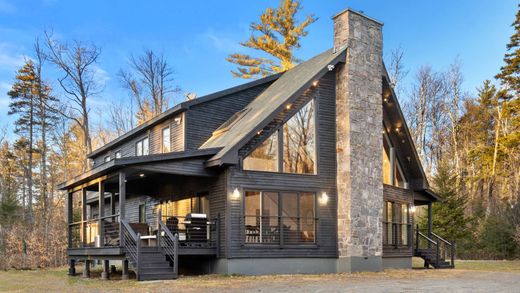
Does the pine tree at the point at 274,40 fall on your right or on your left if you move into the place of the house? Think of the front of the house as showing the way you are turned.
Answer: on your left

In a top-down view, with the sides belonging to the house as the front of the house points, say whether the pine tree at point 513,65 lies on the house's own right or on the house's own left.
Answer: on the house's own left

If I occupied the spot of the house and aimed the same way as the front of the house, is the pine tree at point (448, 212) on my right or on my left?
on my left

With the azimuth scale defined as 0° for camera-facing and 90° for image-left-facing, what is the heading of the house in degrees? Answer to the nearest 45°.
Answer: approximately 315°

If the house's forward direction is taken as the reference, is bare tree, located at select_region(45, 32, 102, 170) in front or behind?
behind

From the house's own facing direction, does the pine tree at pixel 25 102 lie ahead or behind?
behind
